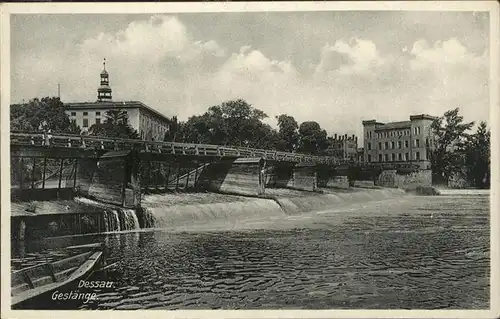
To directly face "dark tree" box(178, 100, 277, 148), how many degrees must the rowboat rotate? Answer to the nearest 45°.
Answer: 0° — it already faces it

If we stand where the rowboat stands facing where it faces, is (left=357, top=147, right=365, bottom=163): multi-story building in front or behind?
in front

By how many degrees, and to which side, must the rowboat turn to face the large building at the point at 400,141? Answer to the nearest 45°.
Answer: approximately 45° to its right

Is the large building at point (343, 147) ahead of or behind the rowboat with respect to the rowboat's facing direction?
ahead

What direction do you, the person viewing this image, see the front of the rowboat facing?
facing away from the viewer and to the right of the viewer

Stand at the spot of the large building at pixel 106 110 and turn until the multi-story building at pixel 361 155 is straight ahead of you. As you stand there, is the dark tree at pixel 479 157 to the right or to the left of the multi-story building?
right
